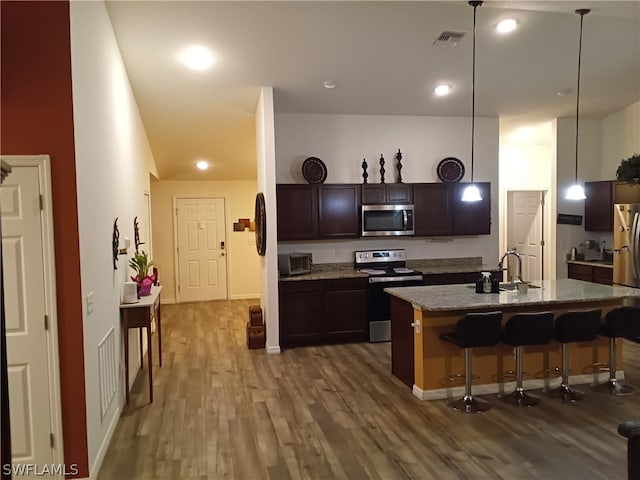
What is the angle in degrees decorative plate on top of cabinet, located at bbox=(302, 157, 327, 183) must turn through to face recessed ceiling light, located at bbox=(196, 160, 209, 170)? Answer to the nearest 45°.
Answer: approximately 135° to its right

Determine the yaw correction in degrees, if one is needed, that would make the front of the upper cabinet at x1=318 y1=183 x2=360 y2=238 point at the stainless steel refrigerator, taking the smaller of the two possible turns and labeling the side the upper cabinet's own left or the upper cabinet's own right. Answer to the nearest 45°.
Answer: approximately 90° to the upper cabinet's own left

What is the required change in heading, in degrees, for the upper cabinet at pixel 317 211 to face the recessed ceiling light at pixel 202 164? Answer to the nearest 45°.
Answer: approximately 135° to its right

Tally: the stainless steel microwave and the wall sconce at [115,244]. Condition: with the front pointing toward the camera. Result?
1
